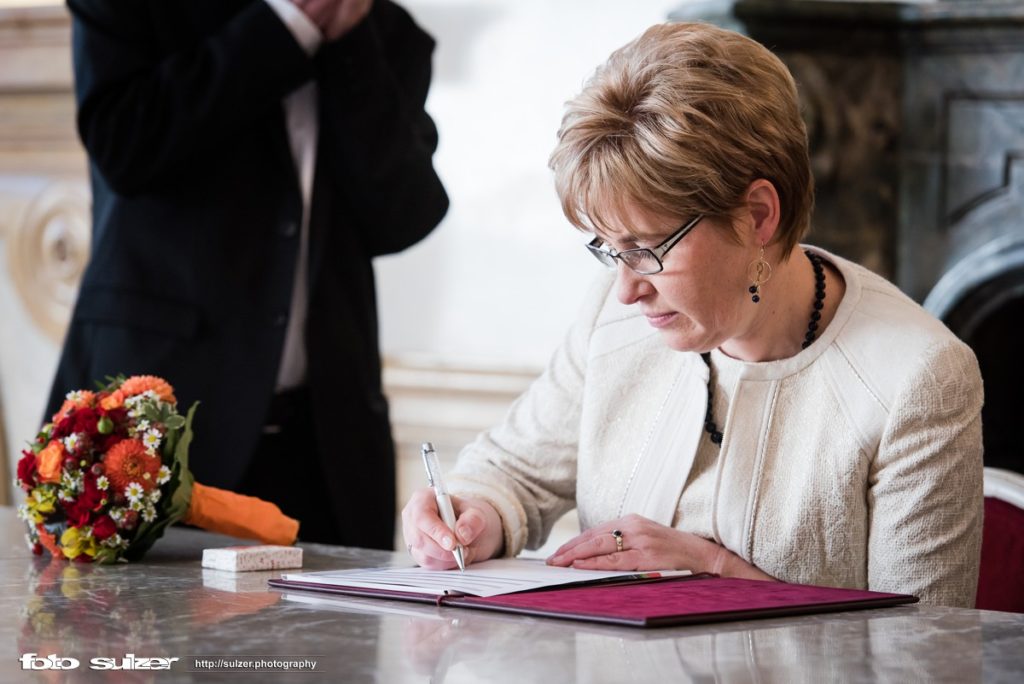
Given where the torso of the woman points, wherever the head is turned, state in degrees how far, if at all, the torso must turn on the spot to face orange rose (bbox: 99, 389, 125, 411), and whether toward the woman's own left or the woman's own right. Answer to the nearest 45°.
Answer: approximately 45° to the woman's own right

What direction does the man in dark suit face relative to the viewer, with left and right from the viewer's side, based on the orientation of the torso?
facing the viewer and to the right of the viewer

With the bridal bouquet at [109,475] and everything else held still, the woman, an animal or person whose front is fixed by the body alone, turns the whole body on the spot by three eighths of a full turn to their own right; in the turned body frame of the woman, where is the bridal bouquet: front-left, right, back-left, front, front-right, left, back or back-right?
left

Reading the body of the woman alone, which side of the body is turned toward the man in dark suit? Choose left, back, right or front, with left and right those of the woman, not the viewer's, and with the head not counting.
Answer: right

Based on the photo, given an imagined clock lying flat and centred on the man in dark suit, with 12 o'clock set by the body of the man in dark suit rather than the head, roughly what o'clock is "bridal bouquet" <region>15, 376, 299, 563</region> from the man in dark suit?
The bridal bouquet is roughly at 2 o'clock from the man in dark suit.

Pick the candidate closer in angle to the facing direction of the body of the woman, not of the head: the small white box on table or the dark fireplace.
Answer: the small white box on table

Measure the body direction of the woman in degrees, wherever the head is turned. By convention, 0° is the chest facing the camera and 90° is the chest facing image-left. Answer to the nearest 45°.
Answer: approximately 45°

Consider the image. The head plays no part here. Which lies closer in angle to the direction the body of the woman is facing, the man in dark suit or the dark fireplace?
the man in dark suit

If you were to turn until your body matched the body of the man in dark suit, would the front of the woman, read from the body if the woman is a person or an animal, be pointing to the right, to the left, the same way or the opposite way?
to the right

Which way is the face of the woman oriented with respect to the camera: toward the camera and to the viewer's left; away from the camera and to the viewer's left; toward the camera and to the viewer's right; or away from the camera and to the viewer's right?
toward the camera and to the viewer's left
